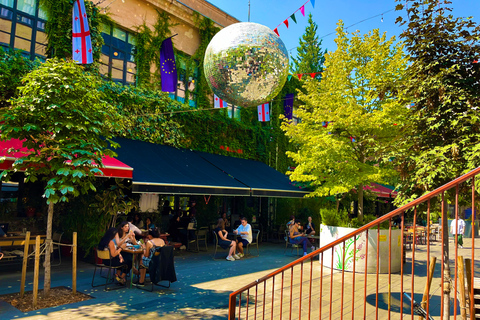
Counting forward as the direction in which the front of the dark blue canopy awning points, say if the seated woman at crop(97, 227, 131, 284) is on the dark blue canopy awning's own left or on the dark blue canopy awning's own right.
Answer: on the dark blue canopy awning's own right

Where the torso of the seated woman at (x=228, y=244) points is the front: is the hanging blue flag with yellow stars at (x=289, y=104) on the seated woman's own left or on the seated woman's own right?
on the seated woman's own left

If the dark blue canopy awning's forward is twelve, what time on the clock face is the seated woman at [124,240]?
The seated woman is roughly at 2 o'clock from the dark blue canopy awning.

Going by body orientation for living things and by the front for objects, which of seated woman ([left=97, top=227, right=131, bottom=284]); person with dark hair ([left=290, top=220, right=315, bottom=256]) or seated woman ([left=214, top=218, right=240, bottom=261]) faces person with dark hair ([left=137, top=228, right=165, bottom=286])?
seated woman ([left=97, top=227, right=131, bottom=284])

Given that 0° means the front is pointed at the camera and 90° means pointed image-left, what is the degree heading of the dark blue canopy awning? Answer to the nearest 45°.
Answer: approximately 315°

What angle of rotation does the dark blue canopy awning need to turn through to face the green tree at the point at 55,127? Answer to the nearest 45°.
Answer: approximately 45° to its right

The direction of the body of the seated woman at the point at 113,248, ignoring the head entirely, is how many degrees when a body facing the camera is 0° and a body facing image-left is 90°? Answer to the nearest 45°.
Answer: approximately 270°
